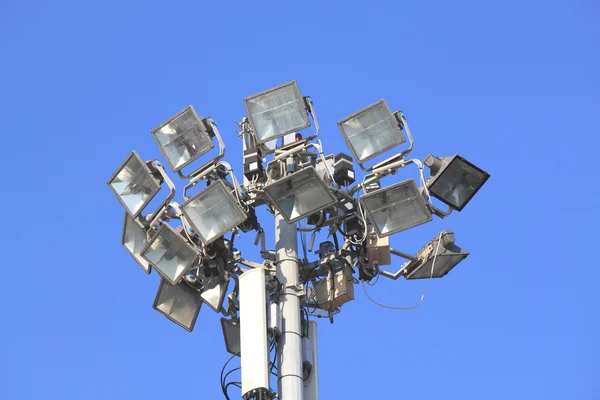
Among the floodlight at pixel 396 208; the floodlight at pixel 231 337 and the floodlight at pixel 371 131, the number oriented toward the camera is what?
2

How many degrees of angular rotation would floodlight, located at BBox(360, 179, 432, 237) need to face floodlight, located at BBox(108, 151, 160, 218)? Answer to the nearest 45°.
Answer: approximately 90° to its right

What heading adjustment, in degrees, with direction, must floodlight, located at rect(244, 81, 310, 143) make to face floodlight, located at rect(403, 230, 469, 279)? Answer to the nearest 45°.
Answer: approximately 135° to its left

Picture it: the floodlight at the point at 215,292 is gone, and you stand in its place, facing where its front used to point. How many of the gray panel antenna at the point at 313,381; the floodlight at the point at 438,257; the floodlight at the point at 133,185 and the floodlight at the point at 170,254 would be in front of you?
2

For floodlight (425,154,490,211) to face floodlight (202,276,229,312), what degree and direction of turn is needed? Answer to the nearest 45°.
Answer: approximately 135° to its right

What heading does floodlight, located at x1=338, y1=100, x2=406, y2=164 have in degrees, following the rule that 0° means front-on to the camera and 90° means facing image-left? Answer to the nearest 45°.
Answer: approximately 0°

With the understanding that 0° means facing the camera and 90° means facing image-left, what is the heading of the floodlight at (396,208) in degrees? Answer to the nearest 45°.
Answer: approximately 0°
